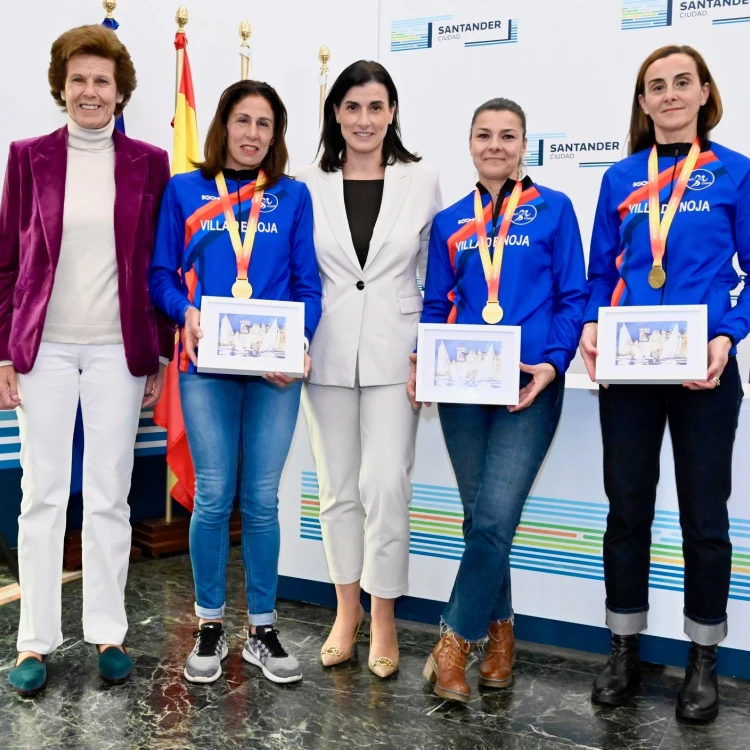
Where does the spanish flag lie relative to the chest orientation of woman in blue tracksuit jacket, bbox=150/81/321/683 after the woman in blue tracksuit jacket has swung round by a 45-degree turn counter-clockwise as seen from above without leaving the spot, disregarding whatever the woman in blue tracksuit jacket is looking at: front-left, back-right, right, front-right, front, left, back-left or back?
back-left

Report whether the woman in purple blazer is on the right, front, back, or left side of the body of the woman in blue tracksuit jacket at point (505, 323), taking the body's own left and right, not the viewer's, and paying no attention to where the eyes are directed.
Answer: right

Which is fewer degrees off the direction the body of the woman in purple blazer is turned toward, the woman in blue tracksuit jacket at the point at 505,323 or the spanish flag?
the woman in blue tracksuit jacket

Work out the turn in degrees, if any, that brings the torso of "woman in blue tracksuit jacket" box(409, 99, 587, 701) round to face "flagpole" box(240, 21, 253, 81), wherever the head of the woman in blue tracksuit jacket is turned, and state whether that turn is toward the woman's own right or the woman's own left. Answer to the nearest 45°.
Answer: approximately 135° to the woman's own right
